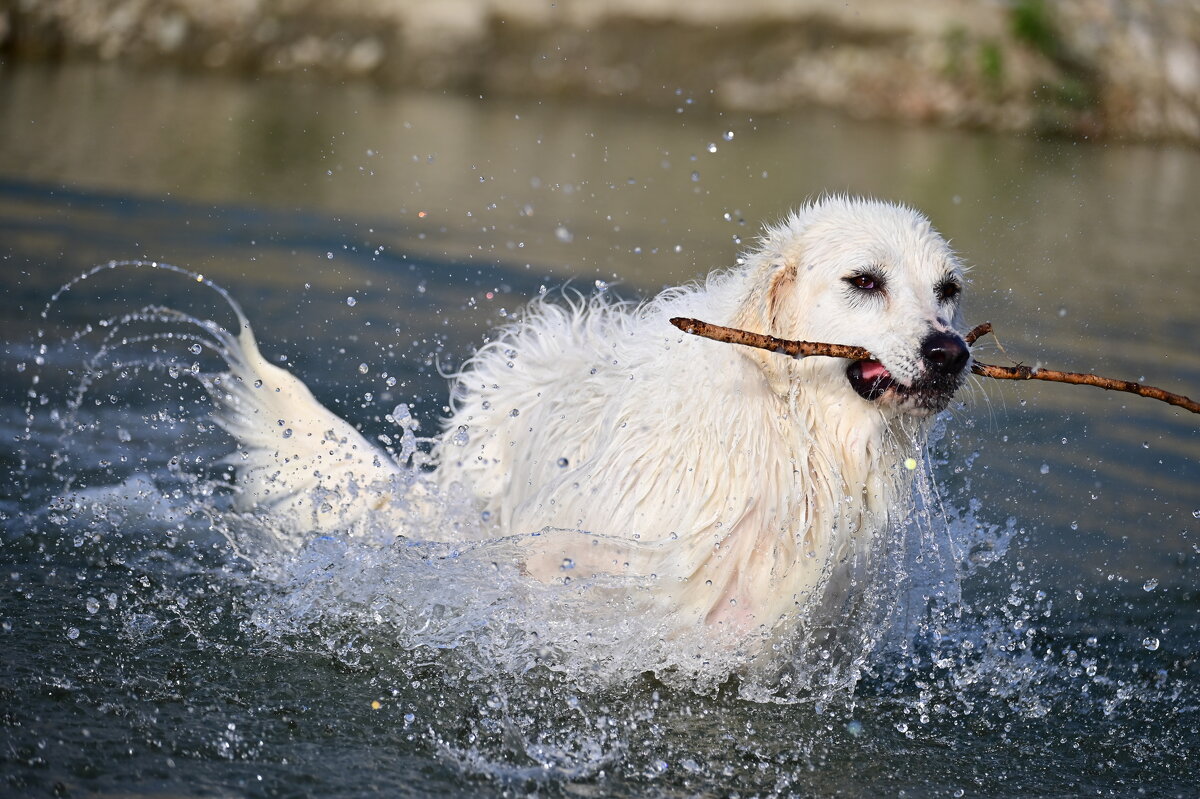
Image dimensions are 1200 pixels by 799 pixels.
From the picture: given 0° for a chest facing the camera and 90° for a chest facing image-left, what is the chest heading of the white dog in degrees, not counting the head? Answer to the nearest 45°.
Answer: approximately 315°
